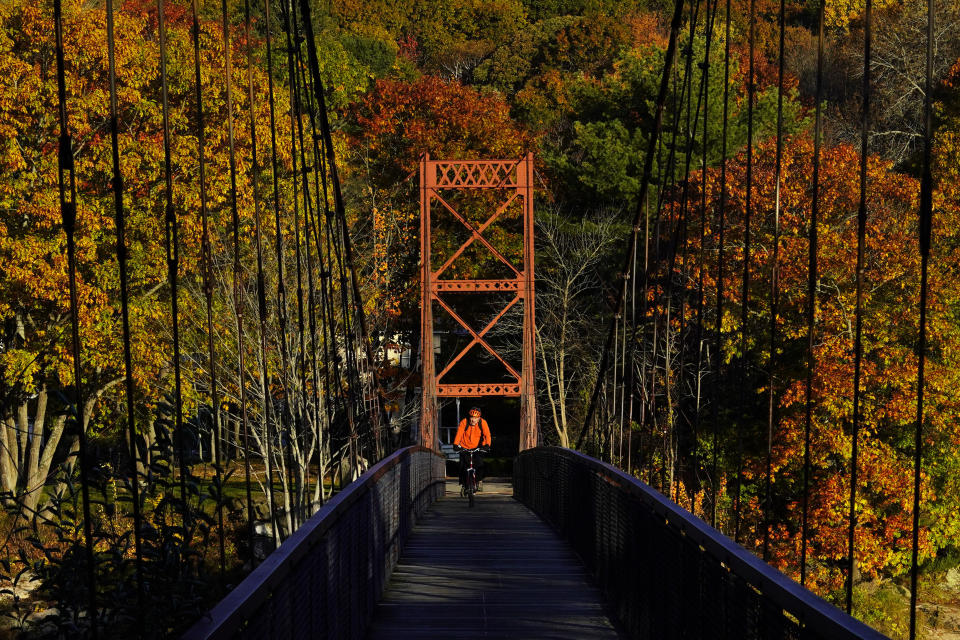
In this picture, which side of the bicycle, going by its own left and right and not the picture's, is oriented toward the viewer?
front
